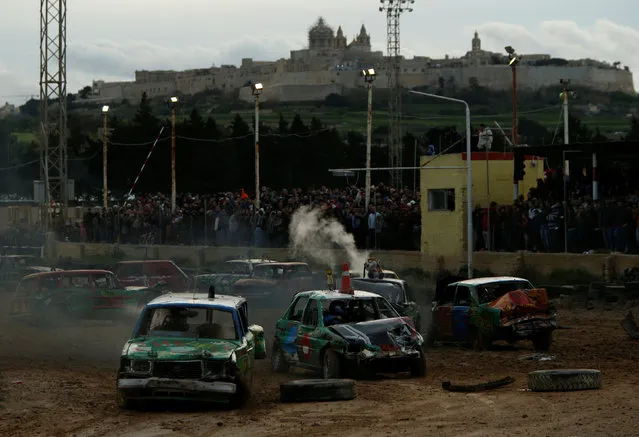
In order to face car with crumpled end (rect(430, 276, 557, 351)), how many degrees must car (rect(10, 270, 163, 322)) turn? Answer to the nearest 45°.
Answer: approximately 45° to its right

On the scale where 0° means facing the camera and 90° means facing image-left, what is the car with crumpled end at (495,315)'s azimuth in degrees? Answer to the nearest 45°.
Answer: approximately 315°

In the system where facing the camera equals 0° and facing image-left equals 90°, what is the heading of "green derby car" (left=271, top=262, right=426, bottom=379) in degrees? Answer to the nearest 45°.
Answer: approximately 315°

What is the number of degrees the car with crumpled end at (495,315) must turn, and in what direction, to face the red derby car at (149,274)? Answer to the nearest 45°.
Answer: approximately 180°

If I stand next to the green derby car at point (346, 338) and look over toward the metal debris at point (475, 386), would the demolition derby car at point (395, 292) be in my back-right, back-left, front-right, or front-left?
back-left

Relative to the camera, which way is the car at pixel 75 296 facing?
to the viewer's right

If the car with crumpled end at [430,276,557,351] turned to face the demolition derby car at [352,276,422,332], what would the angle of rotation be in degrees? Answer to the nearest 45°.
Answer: approximately 180°

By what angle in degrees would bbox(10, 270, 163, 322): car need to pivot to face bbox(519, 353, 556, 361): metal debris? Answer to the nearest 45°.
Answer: approximately 45° to its right
